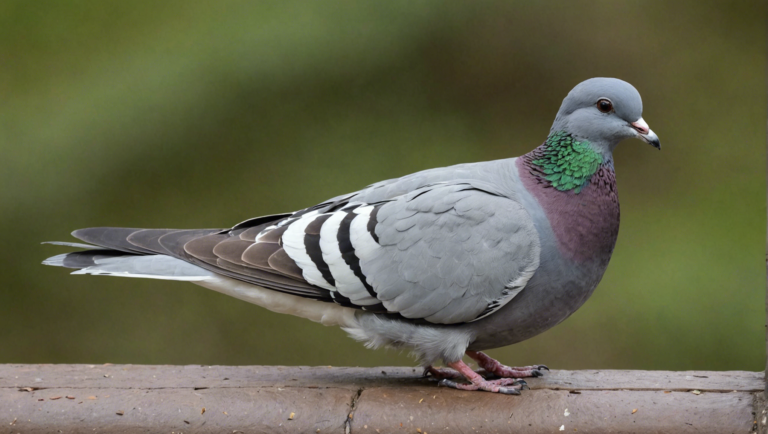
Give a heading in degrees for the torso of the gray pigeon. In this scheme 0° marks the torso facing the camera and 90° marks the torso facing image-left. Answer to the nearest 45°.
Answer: approximately 270°
